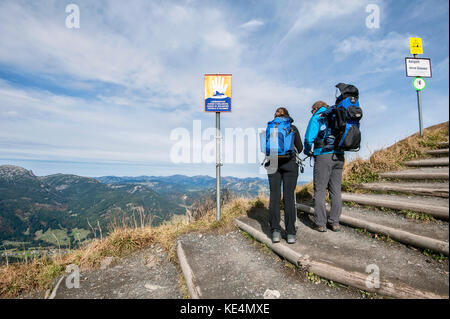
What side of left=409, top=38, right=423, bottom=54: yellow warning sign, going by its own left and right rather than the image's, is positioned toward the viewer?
front

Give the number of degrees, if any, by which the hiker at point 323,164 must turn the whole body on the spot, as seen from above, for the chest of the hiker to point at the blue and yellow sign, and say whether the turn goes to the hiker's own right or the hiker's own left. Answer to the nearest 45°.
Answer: approximately 45° to the hiker's own left

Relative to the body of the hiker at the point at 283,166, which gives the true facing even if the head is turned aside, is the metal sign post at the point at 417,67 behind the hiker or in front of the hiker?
in front

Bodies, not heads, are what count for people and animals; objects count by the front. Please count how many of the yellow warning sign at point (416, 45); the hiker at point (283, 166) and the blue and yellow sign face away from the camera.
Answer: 1

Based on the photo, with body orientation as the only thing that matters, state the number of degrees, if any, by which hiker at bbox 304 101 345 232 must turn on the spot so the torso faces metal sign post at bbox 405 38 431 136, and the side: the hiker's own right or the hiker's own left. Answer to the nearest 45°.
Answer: approximately 90° to the hiker's own right

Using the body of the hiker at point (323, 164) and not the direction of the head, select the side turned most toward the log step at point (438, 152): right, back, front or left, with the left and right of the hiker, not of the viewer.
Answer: right

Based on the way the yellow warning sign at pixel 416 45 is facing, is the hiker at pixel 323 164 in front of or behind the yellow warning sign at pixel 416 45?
in front

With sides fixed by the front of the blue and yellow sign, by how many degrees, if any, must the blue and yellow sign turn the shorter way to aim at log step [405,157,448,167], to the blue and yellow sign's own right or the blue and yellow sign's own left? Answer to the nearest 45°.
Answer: approximately 90° to the blue and yellow sign's own left

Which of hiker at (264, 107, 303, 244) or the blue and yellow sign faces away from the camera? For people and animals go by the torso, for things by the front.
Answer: the hiker

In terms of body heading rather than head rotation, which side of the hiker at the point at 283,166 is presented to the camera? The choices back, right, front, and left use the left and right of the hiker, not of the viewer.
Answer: back

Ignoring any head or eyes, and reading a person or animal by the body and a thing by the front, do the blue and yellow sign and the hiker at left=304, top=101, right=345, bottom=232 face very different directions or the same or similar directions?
very different directions

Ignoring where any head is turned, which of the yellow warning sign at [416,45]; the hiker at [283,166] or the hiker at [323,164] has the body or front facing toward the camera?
the yellow warning sign

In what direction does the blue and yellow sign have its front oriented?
toward the camera

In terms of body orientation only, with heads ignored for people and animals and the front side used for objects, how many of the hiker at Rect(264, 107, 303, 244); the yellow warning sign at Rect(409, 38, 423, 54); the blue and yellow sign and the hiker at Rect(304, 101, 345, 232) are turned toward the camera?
2

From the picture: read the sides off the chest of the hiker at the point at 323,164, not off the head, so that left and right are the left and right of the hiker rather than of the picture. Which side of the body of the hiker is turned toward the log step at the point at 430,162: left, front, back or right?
right

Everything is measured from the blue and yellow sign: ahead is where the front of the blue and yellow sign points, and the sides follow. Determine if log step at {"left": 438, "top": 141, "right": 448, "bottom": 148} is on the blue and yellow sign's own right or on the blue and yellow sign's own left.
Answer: on the blue and yellow sign's own left
